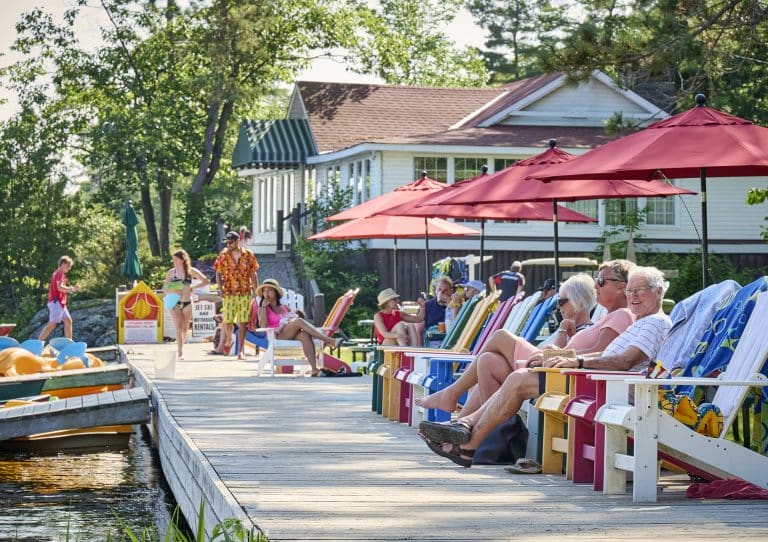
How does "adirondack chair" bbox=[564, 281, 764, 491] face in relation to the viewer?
to the viewer's left

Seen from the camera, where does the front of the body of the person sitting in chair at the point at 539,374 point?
to the viewer's left

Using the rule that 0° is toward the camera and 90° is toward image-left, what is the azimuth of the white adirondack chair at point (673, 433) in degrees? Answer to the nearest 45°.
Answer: approximately 90°

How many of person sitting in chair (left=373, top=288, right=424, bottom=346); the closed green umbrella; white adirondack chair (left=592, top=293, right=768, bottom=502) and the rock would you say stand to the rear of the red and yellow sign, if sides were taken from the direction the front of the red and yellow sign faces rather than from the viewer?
2

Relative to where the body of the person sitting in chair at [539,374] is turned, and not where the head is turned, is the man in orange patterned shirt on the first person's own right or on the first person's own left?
on the first person's own right

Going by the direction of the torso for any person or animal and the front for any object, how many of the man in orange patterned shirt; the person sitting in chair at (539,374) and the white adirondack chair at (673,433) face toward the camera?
1

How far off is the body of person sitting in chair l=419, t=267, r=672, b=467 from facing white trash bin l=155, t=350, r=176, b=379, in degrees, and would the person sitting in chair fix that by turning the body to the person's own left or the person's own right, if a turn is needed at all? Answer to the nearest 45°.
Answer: approximately 45° to the person's own right

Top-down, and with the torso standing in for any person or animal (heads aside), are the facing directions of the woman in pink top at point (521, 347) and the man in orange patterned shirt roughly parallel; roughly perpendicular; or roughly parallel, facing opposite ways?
roughly perpendicular

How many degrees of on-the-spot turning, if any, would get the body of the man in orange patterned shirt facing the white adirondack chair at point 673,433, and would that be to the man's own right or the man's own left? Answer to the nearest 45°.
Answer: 0° — they already face it

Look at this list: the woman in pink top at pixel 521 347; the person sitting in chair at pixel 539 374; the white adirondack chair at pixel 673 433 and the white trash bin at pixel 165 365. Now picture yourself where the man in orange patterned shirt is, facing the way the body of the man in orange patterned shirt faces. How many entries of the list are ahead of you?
4

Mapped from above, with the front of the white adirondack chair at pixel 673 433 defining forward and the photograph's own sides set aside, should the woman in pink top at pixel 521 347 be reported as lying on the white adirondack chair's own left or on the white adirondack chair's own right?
on the white adirondack chair's own right

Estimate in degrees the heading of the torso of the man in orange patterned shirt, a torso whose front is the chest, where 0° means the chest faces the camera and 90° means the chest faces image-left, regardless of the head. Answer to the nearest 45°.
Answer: approximately 0°
